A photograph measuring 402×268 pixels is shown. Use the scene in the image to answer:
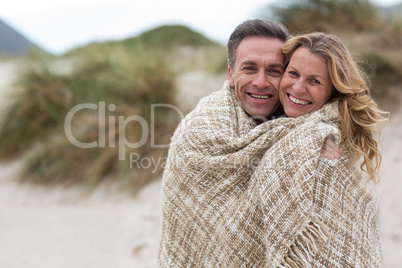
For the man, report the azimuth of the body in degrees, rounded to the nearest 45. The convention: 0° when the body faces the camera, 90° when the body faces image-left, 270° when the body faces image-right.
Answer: approximately 315°

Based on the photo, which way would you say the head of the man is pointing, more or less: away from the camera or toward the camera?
toward the camera
